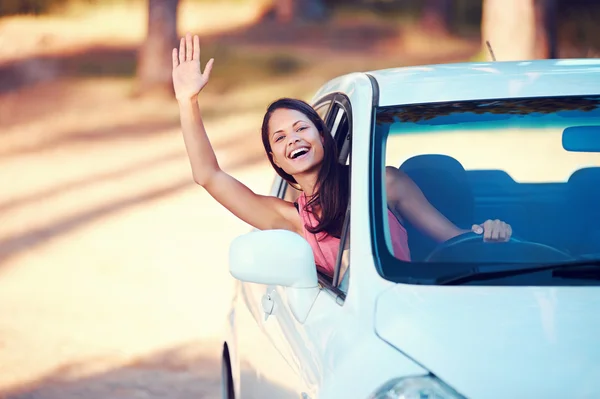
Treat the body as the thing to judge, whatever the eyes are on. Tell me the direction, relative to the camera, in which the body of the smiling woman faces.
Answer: toward the camera
